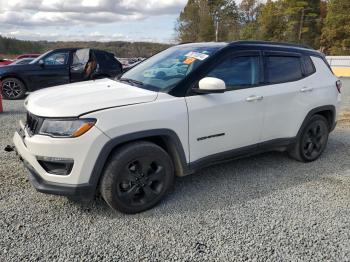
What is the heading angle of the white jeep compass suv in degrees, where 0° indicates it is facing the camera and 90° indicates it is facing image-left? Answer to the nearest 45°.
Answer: approximately 45°

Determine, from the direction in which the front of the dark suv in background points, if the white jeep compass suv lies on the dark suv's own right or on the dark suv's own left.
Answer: on the dark suv's own left

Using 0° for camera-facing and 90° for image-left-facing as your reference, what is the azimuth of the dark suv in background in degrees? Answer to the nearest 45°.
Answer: approximately 90°

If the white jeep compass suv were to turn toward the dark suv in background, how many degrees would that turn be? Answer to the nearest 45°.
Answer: approximately 90° to its right
